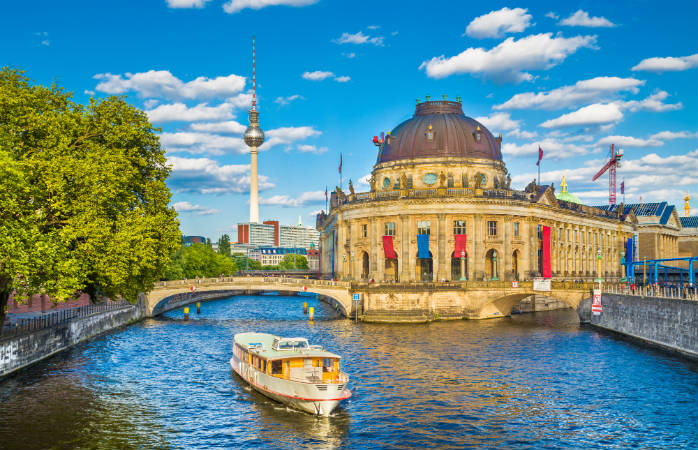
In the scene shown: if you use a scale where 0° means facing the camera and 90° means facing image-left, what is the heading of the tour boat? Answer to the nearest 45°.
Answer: approximately 315°
